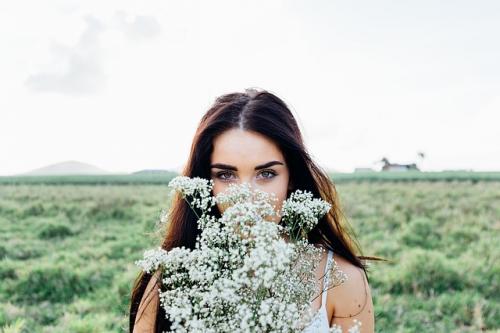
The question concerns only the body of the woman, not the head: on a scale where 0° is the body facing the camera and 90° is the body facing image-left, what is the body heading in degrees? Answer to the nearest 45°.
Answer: approximately 0°
